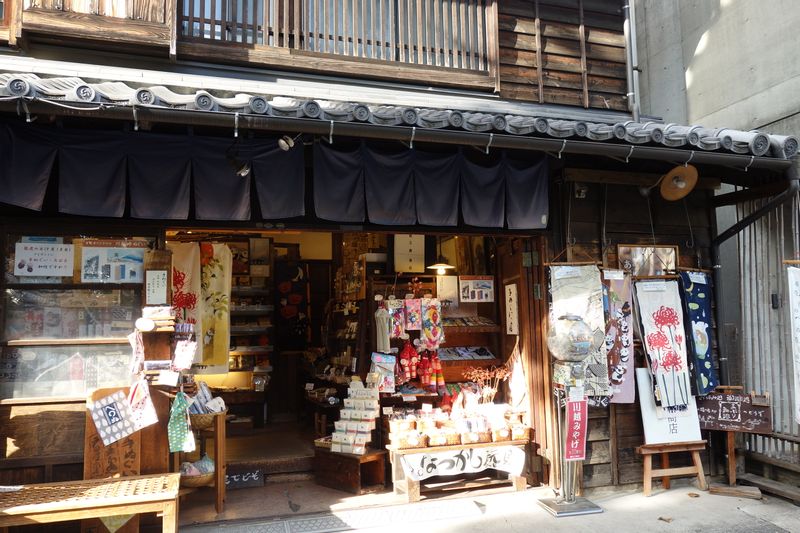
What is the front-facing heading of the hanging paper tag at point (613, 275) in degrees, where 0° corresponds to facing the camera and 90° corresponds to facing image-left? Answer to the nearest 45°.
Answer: approximately 0°

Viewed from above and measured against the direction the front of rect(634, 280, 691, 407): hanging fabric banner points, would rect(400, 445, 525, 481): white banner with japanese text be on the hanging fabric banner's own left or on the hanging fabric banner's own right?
on the hanging fabric banner's own right

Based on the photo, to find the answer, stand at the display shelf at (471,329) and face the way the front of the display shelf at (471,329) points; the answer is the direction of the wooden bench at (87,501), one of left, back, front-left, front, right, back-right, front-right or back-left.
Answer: front-right

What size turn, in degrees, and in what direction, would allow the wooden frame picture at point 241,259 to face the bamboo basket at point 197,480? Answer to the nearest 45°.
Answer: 0° — it already faces it

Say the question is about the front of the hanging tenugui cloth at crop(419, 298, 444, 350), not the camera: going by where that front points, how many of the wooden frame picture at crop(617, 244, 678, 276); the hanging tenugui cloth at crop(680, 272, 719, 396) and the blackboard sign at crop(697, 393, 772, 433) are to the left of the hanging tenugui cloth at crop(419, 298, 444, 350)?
3

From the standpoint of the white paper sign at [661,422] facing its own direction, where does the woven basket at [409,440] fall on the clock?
The woven basket is roughly at 2 o'clock from the white paper sign.

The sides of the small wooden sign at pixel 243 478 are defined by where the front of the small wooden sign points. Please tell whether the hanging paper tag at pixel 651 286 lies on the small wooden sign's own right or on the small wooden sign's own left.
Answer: on the small wooden sign's own left

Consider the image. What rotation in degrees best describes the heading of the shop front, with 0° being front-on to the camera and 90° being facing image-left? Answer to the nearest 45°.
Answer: approximately 0°

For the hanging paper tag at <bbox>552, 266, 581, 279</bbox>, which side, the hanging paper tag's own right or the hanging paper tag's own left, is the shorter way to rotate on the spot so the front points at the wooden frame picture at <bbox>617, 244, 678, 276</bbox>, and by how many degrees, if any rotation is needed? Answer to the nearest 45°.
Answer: approximately 135° to the hanging paper tag's own left
